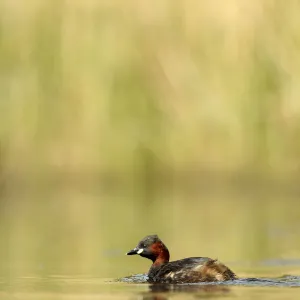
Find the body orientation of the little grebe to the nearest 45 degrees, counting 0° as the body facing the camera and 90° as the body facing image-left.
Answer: approximately 90°
